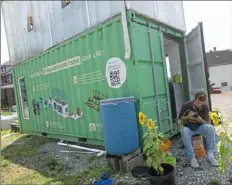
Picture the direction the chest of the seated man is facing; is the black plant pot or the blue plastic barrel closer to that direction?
the black plant pot

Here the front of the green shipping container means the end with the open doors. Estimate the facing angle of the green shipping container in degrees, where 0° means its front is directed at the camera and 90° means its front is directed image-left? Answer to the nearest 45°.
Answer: approximately 315°

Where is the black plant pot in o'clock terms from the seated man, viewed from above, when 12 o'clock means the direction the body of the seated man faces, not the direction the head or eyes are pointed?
The black plant pot is roughly at 1 o'clock from the seated man.

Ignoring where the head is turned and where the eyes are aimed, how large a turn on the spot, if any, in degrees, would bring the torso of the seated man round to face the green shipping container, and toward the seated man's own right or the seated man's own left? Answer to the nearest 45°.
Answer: approximately 135° to the seated man's own right

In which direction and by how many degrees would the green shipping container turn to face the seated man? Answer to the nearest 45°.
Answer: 0° — it already faces them

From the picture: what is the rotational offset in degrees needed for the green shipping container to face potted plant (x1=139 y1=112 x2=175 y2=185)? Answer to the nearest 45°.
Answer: approximately 45° to its right

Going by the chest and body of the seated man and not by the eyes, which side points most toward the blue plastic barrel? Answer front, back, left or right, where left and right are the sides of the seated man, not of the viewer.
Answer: right

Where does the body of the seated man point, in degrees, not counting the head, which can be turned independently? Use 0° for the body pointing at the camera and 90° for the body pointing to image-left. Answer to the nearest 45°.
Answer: approximately 0°
